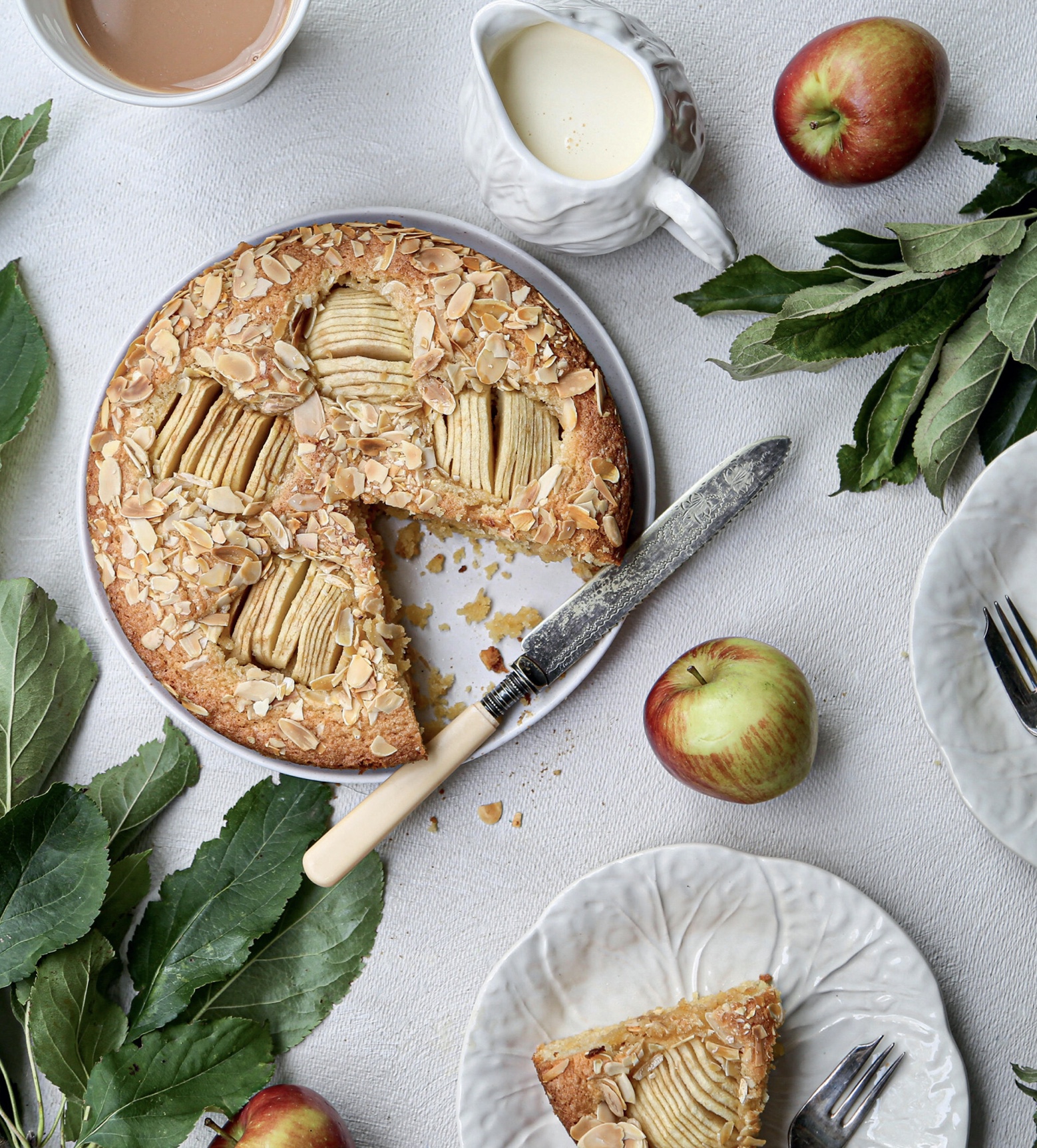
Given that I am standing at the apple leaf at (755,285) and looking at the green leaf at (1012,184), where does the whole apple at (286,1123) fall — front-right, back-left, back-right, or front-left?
back-right

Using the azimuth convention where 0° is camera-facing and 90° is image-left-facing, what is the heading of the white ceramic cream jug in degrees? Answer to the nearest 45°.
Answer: approximately 135°

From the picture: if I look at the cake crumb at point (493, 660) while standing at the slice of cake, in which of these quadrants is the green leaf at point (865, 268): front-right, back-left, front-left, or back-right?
front-right
